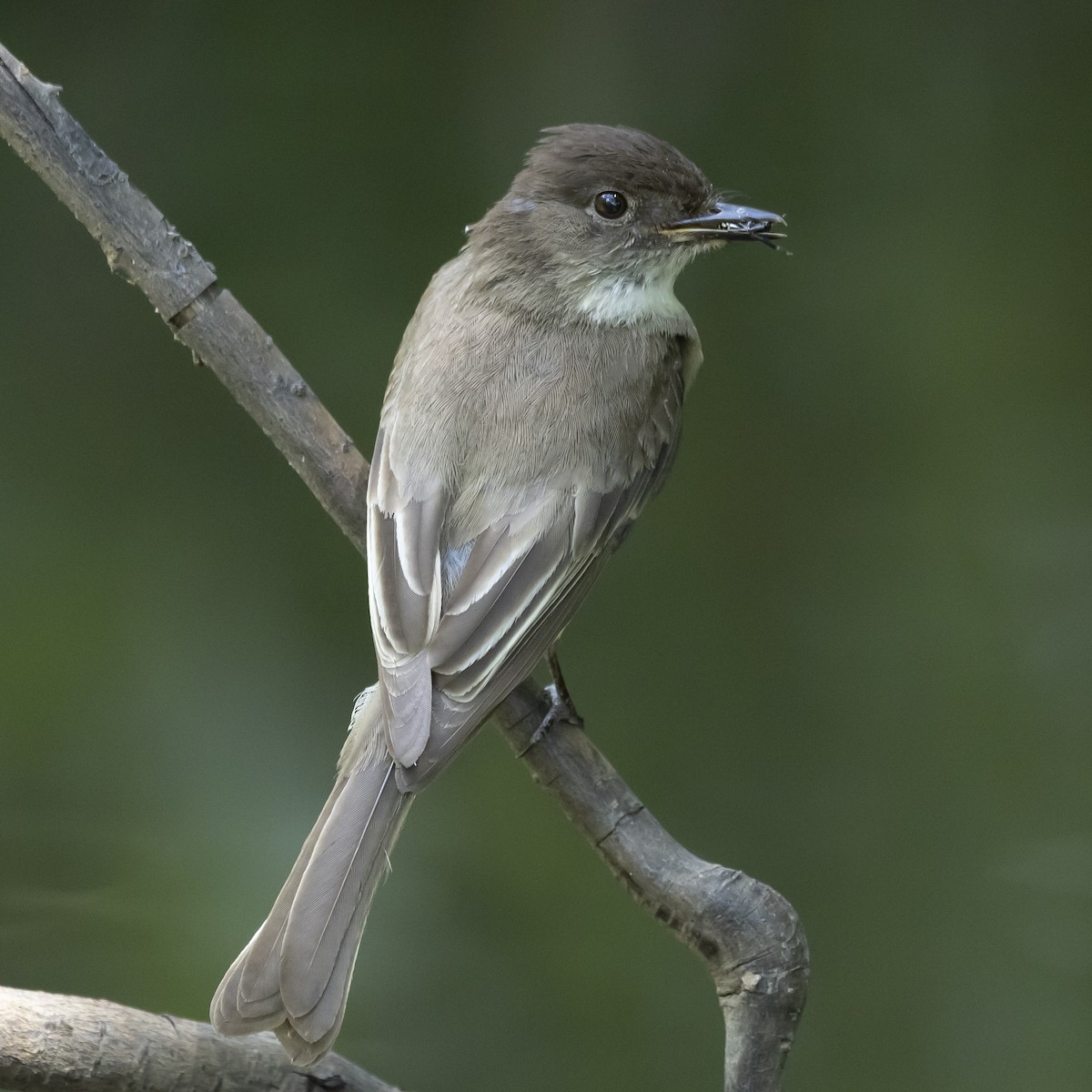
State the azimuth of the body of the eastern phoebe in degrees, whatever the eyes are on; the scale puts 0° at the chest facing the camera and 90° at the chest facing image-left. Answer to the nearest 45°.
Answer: approximately 225°
